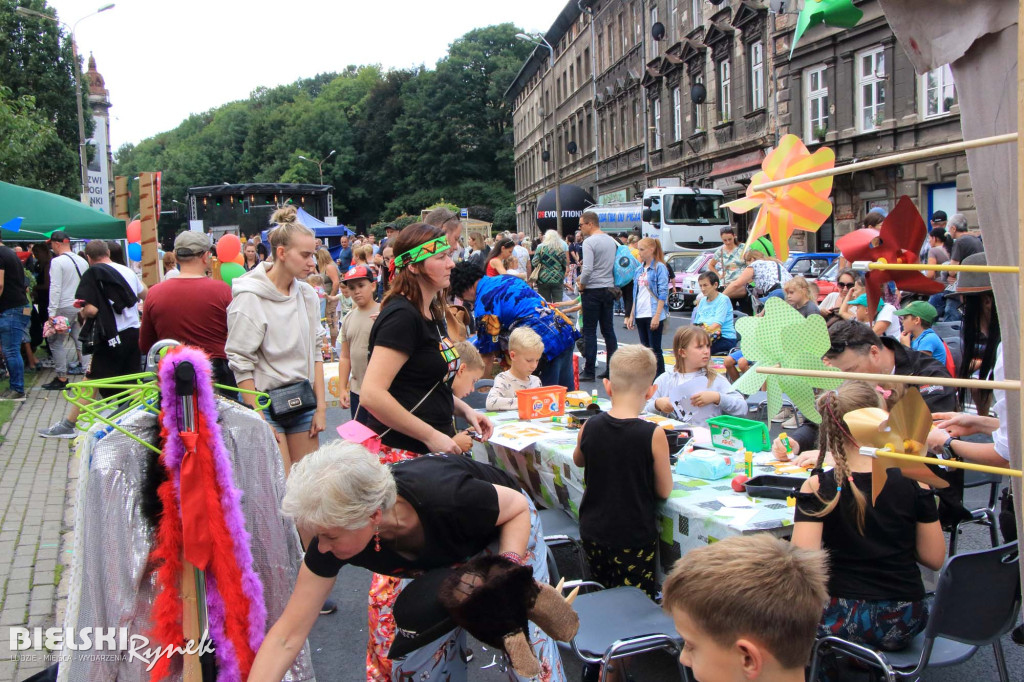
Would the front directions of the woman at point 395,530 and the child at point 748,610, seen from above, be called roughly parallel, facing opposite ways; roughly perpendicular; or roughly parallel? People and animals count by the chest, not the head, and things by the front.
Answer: roughly perpendicular

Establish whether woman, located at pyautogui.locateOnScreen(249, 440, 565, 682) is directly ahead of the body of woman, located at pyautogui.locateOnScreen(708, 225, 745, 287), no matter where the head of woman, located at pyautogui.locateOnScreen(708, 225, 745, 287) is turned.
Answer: yes

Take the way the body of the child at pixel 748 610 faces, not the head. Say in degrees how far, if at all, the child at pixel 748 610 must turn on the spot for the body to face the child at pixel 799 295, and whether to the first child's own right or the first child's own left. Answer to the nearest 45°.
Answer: approximately 90° to the first child's own right

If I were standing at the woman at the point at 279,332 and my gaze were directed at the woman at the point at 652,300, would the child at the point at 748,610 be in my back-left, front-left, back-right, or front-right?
back-right

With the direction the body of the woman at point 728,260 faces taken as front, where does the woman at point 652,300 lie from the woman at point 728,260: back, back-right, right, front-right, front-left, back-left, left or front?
right

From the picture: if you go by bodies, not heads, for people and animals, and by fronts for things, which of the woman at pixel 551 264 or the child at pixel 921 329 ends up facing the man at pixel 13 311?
the child

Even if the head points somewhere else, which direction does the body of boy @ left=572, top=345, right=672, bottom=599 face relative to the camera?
away from the camera

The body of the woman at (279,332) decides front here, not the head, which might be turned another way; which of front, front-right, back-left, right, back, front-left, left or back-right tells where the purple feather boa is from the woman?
front-right

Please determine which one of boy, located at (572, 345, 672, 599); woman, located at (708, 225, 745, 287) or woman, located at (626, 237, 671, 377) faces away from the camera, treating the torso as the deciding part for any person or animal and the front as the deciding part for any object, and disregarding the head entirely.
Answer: the boy
